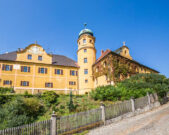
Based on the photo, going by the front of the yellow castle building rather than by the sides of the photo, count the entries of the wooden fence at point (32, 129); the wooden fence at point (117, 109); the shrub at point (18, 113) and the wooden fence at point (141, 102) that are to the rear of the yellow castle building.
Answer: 0

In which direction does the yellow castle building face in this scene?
toward the camera

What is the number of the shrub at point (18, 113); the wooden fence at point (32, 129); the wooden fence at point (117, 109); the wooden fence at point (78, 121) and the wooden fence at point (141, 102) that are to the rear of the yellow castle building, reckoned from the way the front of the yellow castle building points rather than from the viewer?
0

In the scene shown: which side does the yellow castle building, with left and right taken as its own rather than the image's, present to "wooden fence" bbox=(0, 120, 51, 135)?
front

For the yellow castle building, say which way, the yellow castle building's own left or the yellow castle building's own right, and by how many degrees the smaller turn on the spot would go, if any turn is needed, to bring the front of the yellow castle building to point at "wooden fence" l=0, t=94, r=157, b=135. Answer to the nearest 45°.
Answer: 0° — it already faces it

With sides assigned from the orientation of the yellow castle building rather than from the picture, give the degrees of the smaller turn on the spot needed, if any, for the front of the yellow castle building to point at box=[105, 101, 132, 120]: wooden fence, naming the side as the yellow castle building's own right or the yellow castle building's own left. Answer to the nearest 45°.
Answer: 0° — it already faces it

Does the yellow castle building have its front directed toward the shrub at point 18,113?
yes
